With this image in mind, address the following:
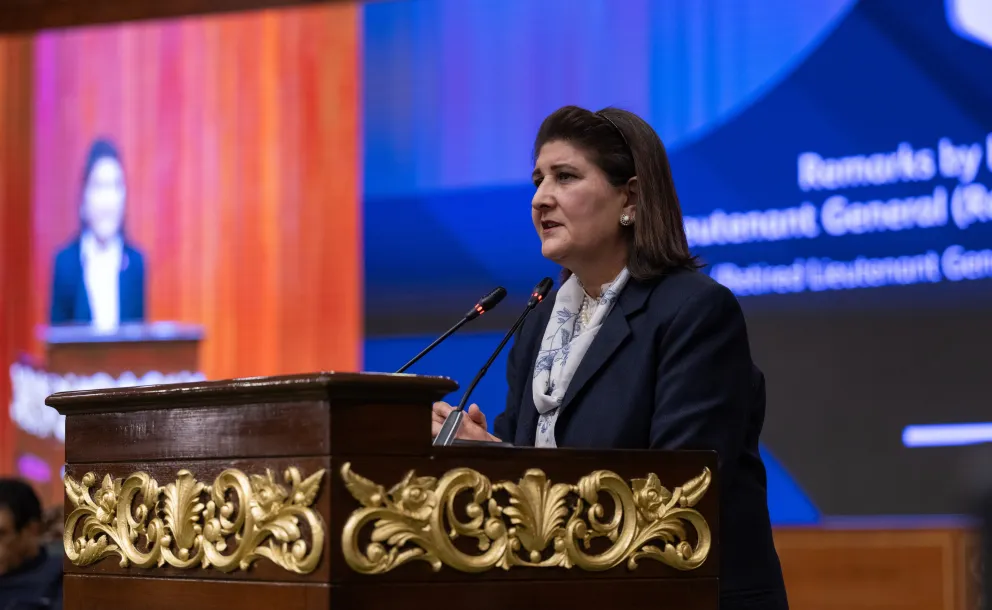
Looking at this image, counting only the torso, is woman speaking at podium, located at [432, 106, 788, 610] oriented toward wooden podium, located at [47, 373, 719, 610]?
yes

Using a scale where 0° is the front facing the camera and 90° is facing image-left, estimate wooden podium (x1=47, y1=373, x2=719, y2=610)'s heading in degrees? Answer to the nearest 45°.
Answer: approximately 45°

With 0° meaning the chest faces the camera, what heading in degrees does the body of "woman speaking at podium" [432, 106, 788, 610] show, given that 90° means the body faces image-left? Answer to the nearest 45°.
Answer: approximately 45°

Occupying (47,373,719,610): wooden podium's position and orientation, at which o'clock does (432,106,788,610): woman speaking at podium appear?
The woman speaking at podium is roughly at 6 o'clock from the wooden podium.
